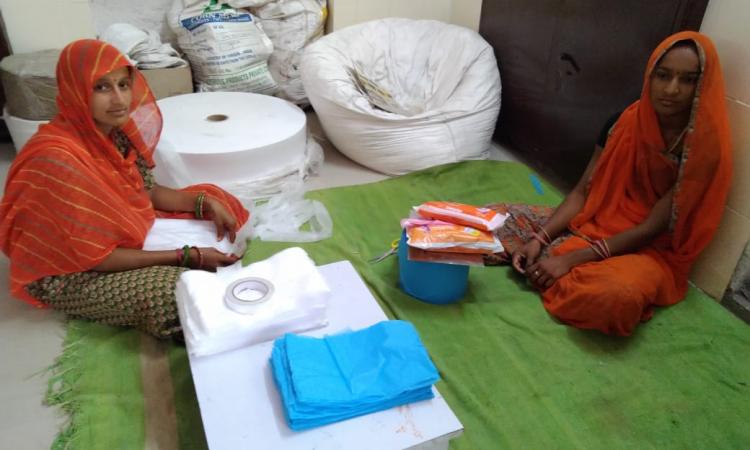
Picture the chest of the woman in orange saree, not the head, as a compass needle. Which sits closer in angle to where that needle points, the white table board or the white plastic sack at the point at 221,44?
the white table board

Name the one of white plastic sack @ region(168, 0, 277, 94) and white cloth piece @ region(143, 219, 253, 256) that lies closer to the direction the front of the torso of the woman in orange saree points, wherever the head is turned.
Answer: the white cloth piece

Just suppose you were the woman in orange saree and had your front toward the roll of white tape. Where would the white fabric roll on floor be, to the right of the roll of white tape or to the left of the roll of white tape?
right

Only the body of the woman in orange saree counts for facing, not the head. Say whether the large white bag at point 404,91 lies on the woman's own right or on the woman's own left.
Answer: on the woman's own right

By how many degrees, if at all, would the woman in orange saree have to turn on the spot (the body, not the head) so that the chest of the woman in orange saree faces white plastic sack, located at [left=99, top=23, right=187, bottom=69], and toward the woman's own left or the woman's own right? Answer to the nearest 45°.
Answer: approximately 45° to the woman's own right

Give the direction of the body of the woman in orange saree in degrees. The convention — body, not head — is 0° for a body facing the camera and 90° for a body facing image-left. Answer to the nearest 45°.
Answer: approximately 45°

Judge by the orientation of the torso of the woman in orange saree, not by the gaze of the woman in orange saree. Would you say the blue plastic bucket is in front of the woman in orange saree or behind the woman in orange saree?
in front

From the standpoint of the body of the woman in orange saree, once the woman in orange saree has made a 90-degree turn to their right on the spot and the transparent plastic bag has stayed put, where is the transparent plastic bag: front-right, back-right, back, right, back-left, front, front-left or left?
front-left

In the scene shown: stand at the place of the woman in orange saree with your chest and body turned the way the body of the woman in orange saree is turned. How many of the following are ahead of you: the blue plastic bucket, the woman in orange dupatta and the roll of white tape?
3
